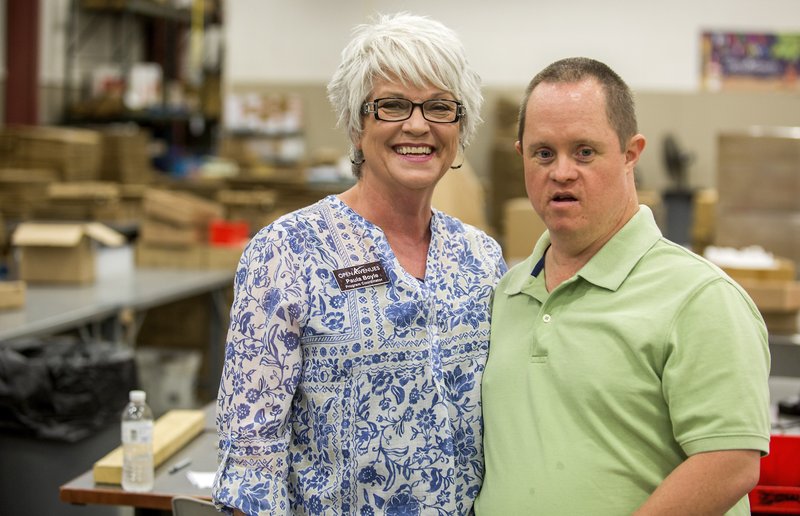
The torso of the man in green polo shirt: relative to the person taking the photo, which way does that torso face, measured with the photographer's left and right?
facing the viewer and to the left of the viewer

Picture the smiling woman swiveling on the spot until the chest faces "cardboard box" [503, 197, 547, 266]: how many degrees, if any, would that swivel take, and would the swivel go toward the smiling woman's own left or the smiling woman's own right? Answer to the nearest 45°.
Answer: approximately 135° to the smiling woman's own left

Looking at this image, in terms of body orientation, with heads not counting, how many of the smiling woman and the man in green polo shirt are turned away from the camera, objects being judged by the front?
0

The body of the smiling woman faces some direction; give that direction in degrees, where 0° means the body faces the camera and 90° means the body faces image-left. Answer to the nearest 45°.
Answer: approximately 315°

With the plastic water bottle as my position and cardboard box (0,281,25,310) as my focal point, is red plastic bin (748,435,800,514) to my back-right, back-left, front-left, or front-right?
back-right

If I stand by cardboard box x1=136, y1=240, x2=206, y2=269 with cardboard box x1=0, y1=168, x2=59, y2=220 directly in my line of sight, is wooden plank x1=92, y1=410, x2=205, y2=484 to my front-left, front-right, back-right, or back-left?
back-left
